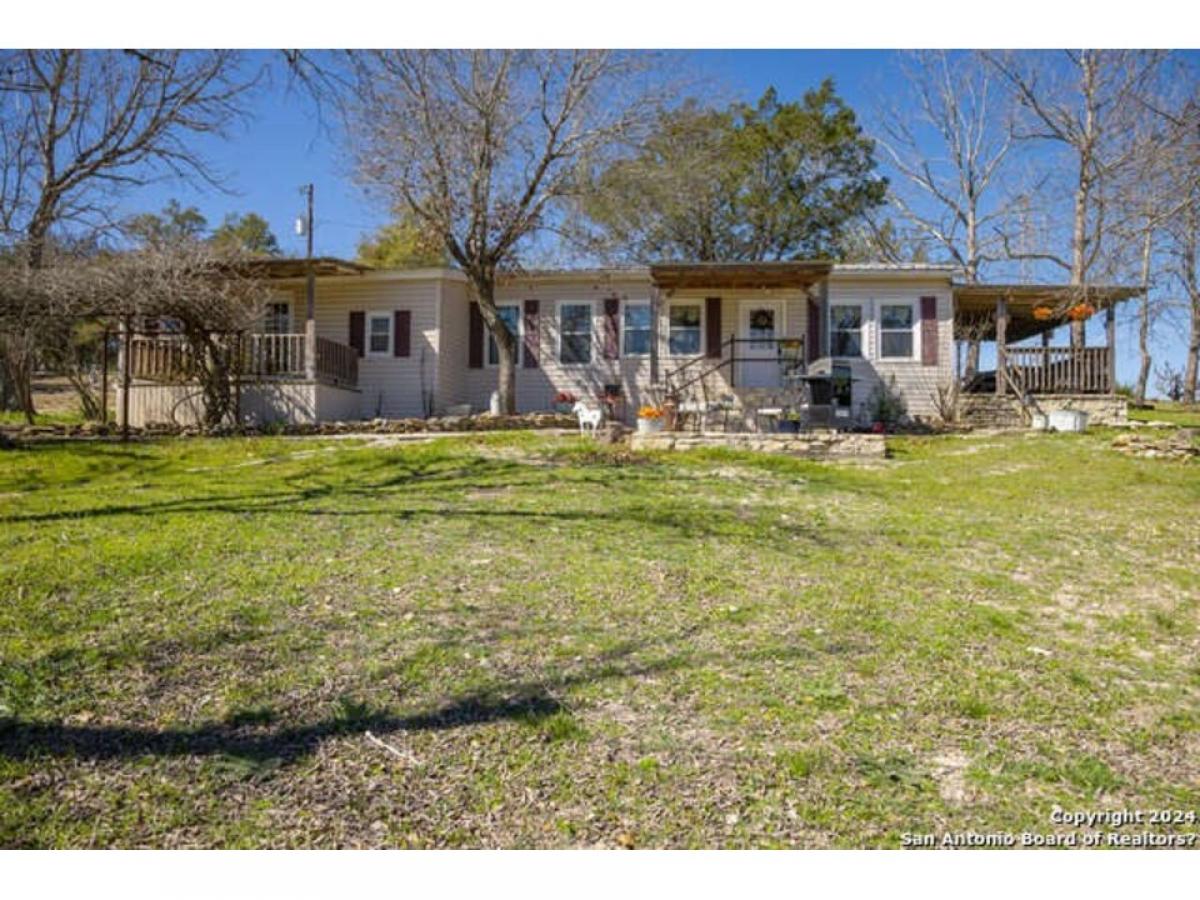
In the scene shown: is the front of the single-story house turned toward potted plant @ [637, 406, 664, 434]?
yes

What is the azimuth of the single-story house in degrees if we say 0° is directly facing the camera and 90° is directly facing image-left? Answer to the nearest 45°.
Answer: approximately 0°

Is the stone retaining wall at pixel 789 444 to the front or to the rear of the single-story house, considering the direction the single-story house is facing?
to the front

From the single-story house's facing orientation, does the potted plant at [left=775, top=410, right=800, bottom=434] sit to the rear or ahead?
ahead

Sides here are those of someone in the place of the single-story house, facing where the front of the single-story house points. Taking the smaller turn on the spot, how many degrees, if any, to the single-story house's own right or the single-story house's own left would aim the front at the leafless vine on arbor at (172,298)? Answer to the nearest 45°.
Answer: approximately 45° to the single-story house's own right
